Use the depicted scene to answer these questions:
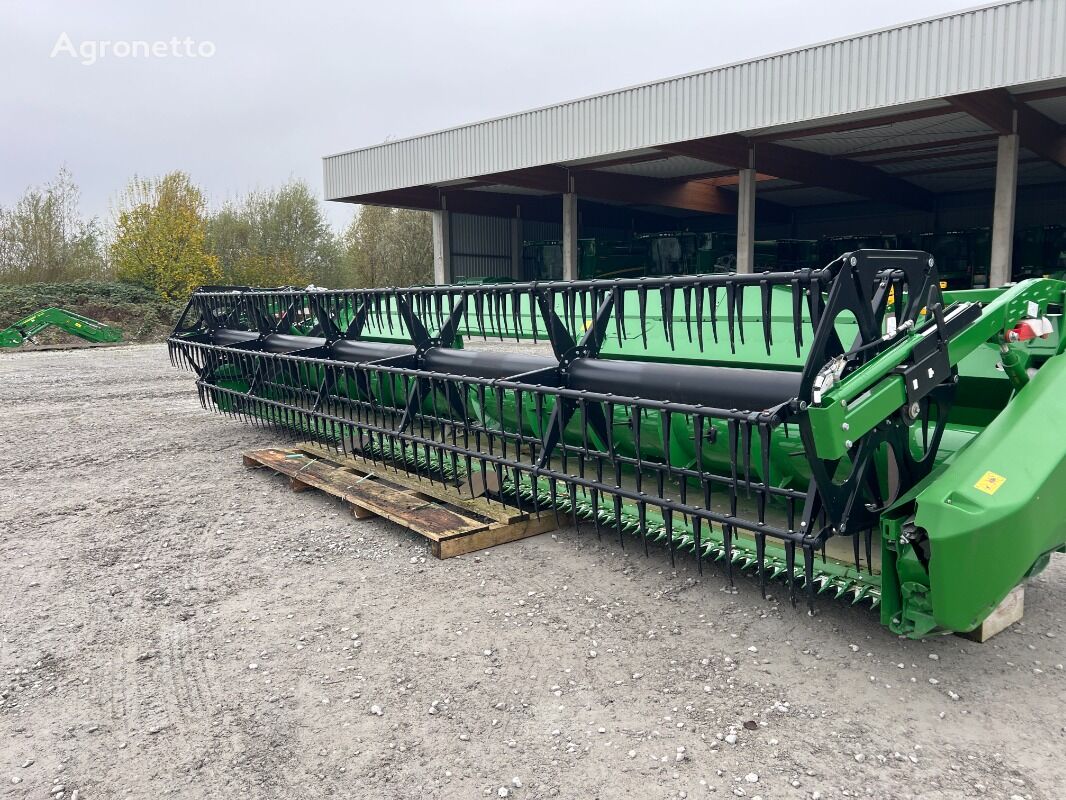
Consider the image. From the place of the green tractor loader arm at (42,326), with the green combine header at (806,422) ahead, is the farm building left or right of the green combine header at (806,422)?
left

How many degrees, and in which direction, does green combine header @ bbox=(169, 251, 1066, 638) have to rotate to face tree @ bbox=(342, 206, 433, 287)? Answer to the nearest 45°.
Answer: approximately 135° to its right

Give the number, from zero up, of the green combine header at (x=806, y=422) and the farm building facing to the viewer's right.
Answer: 0

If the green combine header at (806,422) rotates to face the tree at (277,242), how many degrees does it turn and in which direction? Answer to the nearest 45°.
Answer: approximately 90° to its right

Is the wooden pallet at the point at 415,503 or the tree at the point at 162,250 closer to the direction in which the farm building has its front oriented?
the wooden pallet

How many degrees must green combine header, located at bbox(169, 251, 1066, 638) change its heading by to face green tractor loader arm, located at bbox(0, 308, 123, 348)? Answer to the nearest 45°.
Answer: approximately 90° to its right

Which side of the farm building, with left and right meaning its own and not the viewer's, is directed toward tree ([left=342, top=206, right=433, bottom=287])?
right

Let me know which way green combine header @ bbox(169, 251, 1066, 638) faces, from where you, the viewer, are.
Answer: facing the viewer and to the left of the viewer

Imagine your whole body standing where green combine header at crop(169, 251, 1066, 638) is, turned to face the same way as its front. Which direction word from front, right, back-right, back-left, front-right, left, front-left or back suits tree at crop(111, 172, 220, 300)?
right

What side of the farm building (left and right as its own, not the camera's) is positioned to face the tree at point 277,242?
right
